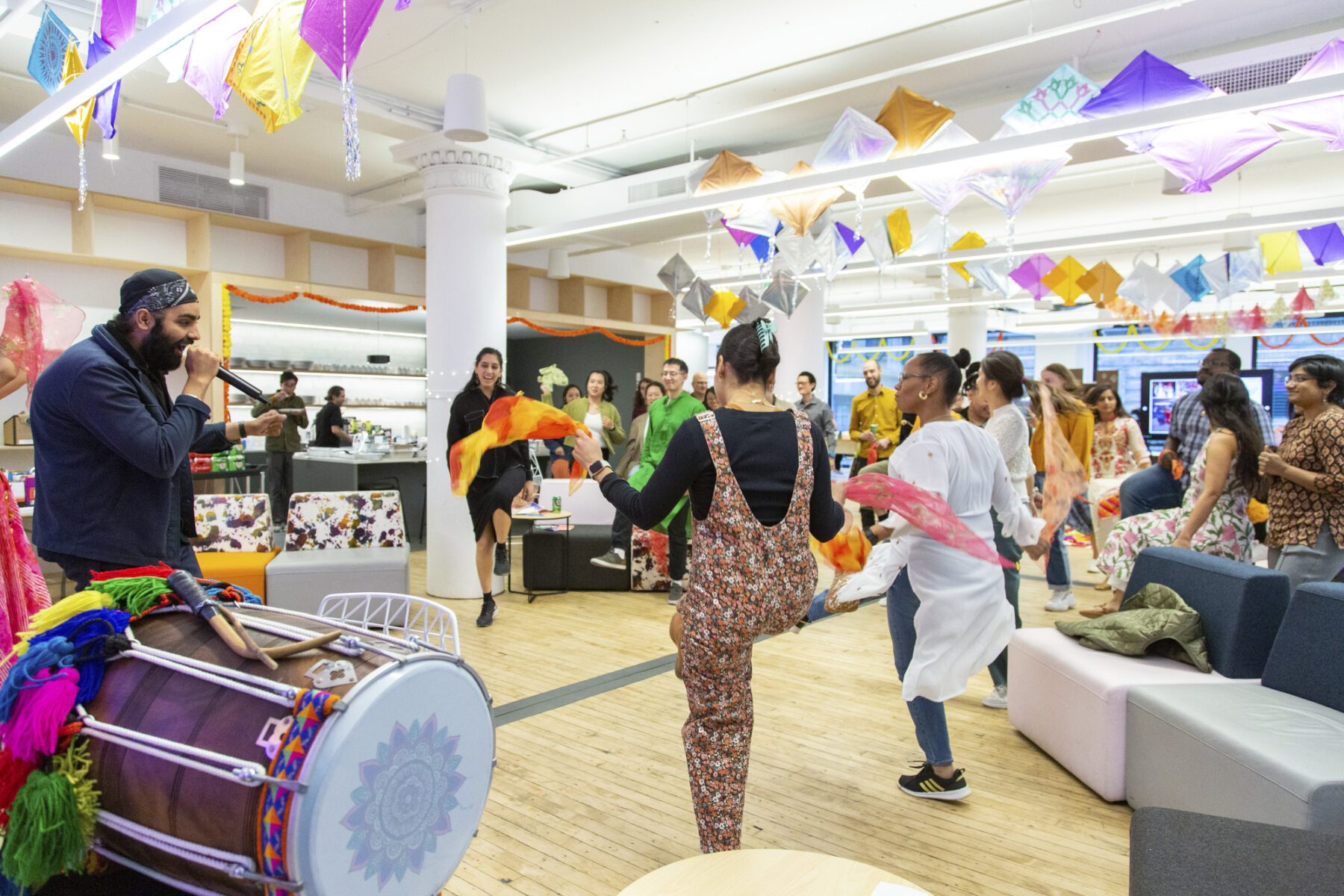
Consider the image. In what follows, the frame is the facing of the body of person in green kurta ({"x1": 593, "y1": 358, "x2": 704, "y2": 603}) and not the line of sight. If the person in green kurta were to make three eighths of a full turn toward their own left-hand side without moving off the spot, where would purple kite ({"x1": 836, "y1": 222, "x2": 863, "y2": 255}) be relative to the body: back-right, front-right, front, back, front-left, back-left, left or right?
front-left

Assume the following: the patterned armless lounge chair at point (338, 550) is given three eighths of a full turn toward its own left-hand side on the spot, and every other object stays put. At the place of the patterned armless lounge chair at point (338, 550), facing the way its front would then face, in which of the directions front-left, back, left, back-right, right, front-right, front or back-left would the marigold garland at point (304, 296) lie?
front-left

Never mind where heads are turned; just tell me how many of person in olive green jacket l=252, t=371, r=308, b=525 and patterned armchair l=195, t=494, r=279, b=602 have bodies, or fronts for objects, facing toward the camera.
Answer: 2

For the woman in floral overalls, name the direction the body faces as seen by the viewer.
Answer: away from the camera

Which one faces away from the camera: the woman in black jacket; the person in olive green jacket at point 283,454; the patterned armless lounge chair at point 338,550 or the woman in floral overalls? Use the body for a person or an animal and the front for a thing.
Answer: the woman in floral overalls

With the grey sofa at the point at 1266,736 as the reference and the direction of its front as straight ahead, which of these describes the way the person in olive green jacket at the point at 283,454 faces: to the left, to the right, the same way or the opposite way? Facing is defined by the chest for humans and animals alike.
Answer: to the left

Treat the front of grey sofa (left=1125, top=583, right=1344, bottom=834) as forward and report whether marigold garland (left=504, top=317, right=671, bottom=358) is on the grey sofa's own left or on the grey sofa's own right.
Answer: on the grey sofa's own right

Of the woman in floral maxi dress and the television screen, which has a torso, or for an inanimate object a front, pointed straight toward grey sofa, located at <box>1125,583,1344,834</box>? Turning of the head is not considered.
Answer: the television screen
